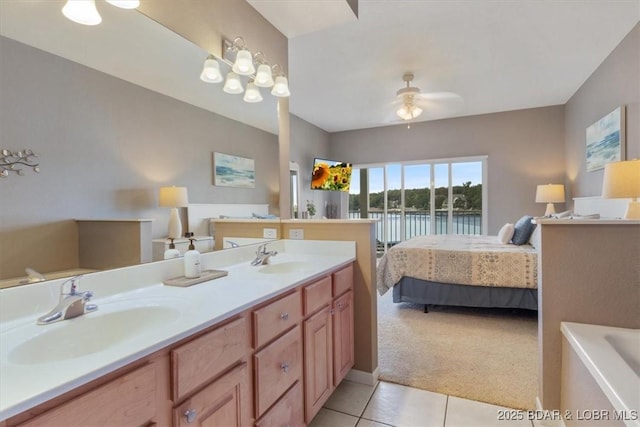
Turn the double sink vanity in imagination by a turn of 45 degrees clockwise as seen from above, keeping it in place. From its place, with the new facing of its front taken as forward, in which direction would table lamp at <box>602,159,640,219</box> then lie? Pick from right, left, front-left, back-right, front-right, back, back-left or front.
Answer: left

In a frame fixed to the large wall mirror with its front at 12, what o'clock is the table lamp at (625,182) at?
The table lamp is roughly at 11 o'clock from the large wall mirror.

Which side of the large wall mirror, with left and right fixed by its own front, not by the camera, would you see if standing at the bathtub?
front

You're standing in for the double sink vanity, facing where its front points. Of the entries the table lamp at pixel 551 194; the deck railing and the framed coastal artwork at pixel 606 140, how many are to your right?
0

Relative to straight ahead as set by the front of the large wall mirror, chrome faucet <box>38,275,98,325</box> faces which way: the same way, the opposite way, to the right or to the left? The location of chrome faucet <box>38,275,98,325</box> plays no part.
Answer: the same way

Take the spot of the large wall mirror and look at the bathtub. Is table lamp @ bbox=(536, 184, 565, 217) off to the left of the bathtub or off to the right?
left

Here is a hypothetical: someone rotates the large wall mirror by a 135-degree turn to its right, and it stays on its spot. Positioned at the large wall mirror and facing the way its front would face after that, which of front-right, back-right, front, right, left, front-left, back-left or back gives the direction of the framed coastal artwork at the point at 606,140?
back

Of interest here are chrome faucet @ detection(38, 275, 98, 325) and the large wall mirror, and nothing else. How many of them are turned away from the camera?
0

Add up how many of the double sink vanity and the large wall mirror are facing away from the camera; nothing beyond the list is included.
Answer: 0

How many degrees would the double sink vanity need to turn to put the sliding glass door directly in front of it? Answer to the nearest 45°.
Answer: approximately 90° to its left

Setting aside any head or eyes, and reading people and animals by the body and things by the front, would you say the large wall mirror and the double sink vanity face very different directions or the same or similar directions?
same or similar directions

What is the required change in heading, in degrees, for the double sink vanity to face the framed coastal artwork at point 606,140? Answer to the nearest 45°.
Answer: approximately 45° to its left

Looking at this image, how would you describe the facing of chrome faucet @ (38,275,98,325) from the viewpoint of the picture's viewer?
facing the viewer and to the right of the viewer

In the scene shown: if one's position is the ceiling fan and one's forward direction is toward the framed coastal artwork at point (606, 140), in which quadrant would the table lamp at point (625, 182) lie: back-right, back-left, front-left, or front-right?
front-right
